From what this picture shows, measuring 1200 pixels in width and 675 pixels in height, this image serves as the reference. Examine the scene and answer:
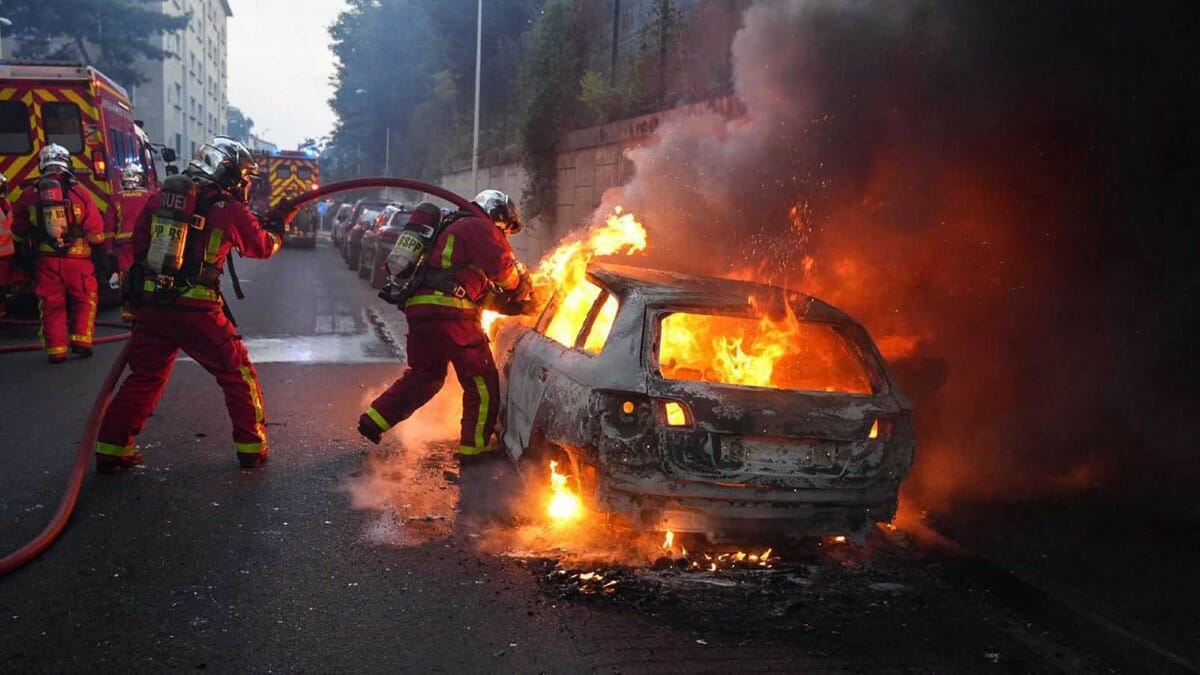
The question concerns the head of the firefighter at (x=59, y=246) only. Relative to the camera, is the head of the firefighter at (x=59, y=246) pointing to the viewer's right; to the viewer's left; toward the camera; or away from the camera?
away from the camera

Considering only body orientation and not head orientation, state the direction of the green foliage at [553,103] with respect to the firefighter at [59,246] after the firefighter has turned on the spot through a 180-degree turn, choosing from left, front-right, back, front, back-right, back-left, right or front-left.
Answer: back-left

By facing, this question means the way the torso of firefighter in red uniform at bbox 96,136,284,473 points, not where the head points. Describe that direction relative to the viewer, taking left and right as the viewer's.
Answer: facing away from the viewer and to the right of the viewer

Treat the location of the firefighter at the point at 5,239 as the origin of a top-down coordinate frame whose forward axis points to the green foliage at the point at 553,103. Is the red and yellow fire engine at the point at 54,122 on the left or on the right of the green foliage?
left

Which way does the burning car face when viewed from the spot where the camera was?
facing away from the viewer and to the left of the viewer

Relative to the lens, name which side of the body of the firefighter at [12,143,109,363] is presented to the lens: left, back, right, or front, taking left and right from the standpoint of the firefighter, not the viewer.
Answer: back

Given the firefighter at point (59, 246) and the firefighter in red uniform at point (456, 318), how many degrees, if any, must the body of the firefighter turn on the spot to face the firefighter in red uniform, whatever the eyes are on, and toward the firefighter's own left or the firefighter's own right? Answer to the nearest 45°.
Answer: approximately 135° to the firefighter's own right
